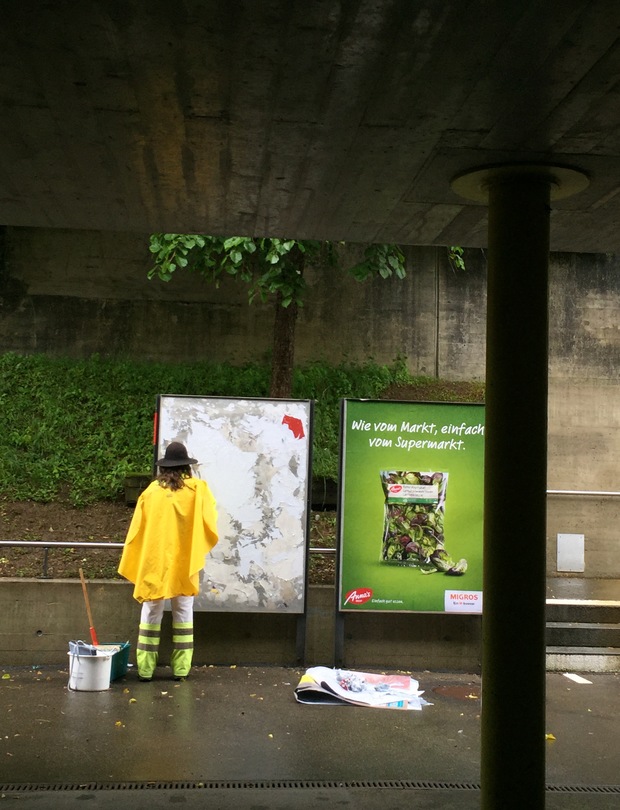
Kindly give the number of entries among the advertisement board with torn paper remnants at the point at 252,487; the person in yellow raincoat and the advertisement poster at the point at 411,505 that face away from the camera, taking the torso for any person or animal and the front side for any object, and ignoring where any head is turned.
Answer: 1

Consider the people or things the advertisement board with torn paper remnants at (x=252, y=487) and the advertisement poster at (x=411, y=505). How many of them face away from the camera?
0

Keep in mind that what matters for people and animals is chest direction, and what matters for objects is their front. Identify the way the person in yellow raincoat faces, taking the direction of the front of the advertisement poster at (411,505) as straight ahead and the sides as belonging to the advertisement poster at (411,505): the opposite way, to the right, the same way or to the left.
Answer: the opposite way

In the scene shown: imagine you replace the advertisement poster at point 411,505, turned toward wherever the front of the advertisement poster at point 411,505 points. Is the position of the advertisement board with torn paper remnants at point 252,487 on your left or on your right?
on your right

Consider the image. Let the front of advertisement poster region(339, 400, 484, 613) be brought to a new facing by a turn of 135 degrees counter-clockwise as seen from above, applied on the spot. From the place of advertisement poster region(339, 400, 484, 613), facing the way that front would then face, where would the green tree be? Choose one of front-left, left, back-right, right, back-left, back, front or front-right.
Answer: left

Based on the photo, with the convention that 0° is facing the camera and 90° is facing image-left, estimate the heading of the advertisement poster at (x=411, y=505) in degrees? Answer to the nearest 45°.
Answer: approximately 0°

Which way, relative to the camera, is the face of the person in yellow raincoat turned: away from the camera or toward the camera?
away from the camera

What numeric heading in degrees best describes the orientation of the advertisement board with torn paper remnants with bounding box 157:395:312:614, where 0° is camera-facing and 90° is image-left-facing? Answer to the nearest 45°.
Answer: approximately 0°

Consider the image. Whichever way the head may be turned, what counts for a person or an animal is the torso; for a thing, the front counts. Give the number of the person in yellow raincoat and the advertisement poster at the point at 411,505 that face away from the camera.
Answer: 1

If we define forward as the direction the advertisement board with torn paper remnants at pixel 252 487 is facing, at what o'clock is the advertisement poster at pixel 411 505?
the advertisement poster at pixel 411 505 is roughly at 9 o'clock from the advertisement board with torn paper remnants at pixel 252 487.

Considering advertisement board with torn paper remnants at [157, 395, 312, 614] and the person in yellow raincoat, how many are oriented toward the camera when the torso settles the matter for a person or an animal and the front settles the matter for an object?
1

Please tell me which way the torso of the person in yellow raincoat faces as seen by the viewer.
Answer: away from the camera

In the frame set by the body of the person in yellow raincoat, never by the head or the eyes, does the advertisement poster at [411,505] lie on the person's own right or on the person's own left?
on the person's own right
